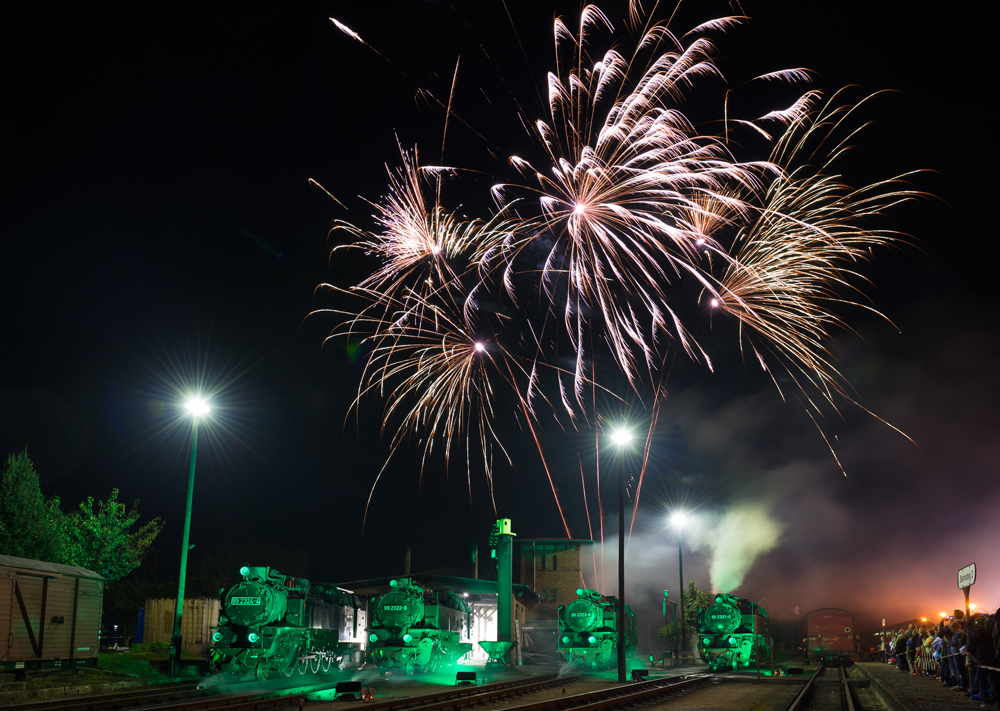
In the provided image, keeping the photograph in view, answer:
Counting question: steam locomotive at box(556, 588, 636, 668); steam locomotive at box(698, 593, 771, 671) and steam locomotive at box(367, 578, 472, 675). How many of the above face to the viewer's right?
0

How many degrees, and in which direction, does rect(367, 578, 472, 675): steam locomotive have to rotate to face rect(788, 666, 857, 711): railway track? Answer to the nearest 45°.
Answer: approximately 90° to its left

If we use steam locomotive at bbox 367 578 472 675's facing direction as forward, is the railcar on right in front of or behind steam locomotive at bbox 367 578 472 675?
behind

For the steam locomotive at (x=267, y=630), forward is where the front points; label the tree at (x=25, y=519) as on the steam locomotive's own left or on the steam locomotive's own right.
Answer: on the steam locomotive's own right

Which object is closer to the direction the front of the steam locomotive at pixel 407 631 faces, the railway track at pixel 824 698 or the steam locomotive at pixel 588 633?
the railway track

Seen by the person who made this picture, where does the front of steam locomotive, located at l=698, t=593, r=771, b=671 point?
facing the viewer and to the left of the viewer

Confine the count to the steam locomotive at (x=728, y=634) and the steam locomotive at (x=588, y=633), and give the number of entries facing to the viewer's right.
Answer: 0

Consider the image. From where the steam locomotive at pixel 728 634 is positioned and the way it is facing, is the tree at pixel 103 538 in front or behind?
in front

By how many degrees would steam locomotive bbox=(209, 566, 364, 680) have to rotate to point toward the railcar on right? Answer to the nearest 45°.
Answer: approximately 180°

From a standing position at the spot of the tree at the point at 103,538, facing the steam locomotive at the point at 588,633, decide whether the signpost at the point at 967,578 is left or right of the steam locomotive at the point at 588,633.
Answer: right

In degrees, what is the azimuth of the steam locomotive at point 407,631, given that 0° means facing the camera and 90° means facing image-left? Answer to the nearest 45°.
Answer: approximately 45°
